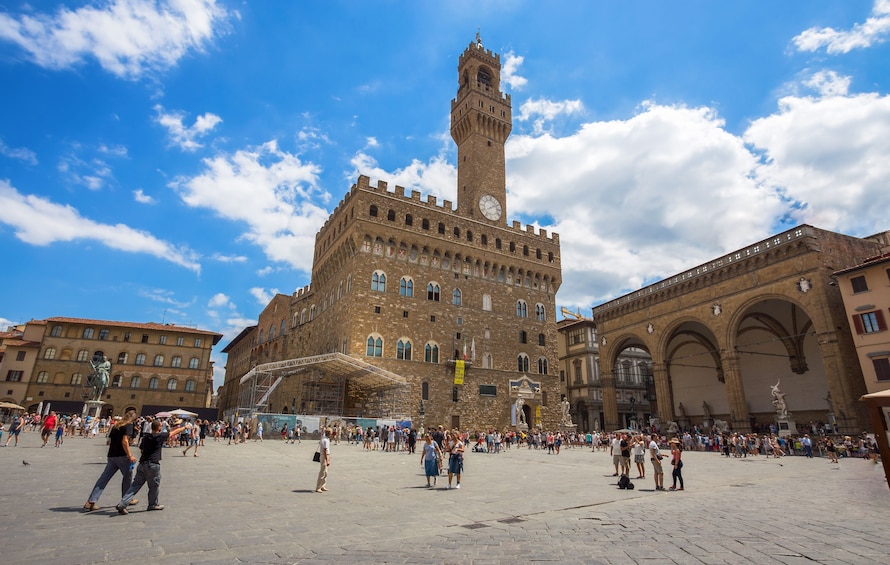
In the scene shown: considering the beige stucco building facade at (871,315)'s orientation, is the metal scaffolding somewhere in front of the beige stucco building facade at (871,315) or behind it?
in front

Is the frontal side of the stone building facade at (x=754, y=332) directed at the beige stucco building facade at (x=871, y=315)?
no

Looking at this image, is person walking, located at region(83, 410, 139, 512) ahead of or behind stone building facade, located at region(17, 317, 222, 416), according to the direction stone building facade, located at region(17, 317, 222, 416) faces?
ahead

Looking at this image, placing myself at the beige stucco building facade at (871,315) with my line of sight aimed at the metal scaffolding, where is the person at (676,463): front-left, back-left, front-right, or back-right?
front-left

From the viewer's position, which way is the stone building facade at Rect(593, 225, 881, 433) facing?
facing the viewer and to the left of the viewer

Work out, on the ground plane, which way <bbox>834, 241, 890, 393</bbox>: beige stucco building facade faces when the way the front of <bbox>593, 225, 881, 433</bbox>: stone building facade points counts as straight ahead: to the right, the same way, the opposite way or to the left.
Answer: the same way

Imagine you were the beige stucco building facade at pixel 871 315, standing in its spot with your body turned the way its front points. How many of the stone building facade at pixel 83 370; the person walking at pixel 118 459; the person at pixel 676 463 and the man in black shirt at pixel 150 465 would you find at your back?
0

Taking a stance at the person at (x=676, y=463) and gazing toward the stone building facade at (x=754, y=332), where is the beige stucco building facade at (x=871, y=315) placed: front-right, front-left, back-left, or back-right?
front-right

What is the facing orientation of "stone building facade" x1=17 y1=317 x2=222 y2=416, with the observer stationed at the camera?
facing the viewer

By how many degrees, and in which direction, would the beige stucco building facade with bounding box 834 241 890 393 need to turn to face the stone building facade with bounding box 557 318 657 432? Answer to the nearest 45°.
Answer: approximately 90° to its right
